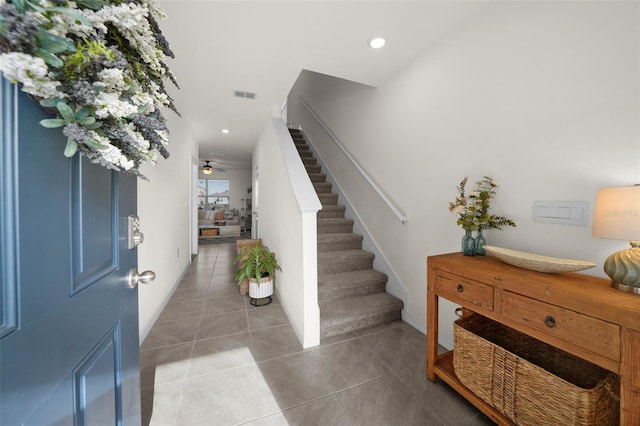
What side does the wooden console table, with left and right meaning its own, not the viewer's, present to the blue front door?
front

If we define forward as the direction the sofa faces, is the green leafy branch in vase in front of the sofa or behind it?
in front

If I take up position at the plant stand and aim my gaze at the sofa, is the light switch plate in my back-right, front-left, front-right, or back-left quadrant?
back-right

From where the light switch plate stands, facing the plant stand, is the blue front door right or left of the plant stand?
left

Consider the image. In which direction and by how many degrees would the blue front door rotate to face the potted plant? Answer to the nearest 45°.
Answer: approximately 90° to its left

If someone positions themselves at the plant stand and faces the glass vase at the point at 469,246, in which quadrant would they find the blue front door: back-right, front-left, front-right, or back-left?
front-right

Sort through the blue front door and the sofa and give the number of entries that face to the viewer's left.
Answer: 0

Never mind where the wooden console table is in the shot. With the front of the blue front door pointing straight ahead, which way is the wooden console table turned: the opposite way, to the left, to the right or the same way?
the opposite way

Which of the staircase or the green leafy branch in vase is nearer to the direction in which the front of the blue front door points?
the green leafy branch in vase

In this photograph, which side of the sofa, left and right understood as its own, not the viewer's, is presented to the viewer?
front

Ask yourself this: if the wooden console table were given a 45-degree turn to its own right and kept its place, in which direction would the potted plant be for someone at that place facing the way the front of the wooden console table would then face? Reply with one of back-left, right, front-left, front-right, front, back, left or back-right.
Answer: front

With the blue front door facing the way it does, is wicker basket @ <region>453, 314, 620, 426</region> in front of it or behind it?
in front

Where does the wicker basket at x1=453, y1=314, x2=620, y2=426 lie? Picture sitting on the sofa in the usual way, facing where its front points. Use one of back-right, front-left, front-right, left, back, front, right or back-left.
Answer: front

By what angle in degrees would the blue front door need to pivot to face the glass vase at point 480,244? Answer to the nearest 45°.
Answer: approximately 45° to its left

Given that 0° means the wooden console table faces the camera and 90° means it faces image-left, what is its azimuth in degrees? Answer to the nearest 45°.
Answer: approximately 45°
